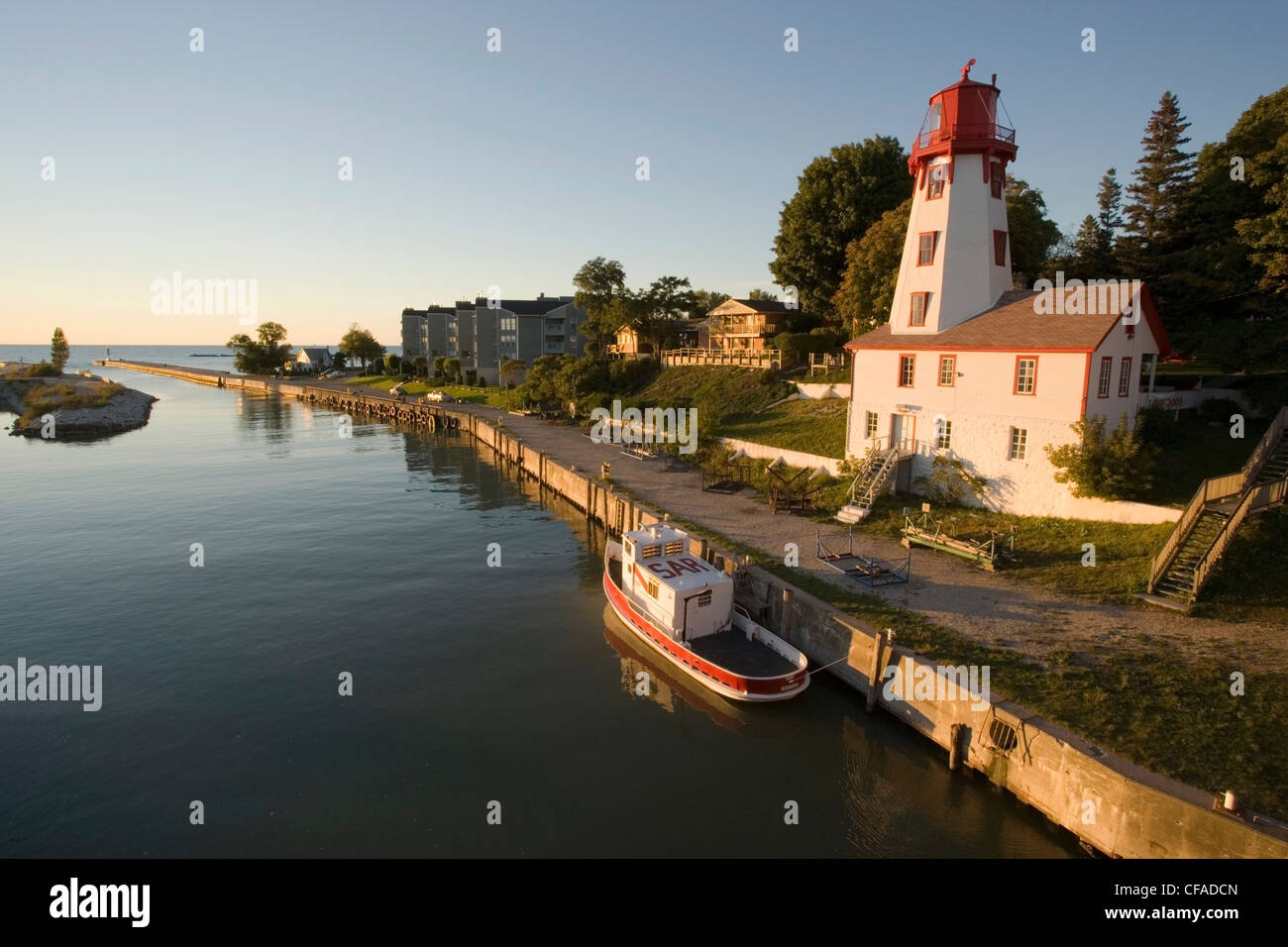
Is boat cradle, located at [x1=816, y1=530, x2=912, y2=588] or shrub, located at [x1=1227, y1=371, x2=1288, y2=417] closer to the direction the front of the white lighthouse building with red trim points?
the boat cradle

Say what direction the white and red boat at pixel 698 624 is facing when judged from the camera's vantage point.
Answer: facing away from the viewer and to the left of the viewer

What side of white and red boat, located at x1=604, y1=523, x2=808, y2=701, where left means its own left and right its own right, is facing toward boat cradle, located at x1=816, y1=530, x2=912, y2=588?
right

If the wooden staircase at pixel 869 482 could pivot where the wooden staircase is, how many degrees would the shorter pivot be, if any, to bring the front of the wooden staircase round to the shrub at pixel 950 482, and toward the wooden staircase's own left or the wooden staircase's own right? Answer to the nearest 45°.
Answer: approximately 135° to the wooden staircase's own left

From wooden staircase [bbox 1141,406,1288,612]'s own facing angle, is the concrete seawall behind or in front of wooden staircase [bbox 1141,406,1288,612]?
in front

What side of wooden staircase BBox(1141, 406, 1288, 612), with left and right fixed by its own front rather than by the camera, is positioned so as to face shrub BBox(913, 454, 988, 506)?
right

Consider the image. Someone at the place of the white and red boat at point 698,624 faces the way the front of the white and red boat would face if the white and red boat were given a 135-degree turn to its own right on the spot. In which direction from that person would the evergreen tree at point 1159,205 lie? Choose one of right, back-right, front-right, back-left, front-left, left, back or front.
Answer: front-left

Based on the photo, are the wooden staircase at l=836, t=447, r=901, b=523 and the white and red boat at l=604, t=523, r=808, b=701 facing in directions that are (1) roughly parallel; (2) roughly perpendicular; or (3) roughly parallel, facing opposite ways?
roughly perpendicular

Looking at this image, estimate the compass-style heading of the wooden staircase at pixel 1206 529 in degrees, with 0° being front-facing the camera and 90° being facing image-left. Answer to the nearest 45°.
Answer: approximately 45°

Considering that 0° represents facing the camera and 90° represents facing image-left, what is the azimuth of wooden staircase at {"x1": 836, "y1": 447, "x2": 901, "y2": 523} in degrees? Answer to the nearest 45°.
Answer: approximately 45°
